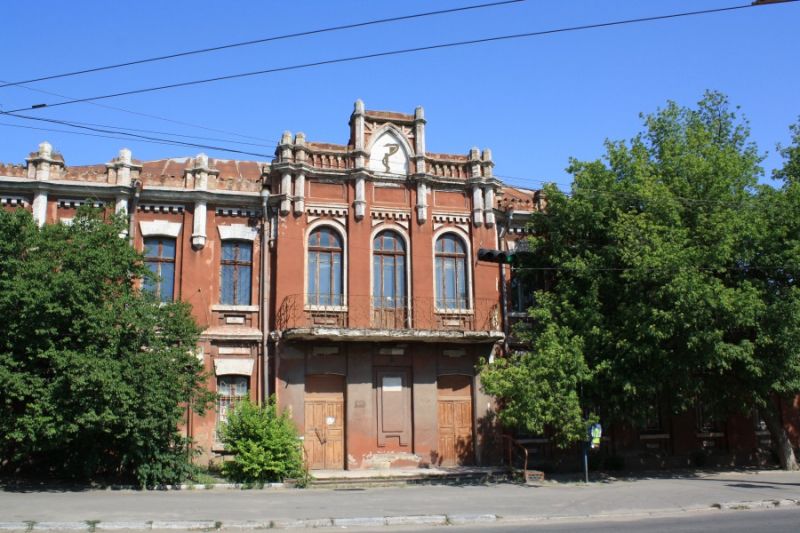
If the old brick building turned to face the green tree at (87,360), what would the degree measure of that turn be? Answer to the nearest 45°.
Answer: approximately 45° to its right

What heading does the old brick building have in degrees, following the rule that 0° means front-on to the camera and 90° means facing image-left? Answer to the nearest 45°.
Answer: approximately 0°
